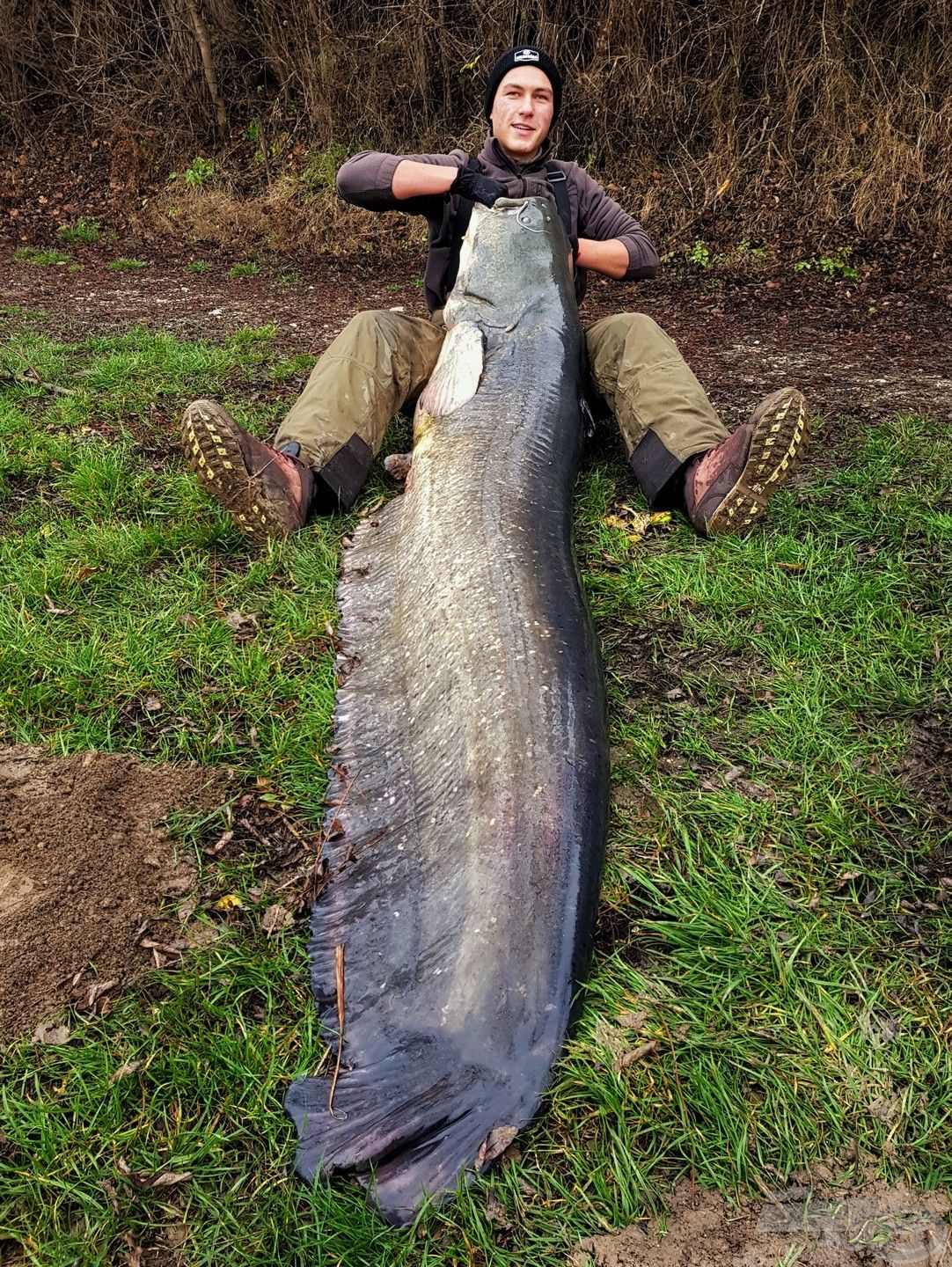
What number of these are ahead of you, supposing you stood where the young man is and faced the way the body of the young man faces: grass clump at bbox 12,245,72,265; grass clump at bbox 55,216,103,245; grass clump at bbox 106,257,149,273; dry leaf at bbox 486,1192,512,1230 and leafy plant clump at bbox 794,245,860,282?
1

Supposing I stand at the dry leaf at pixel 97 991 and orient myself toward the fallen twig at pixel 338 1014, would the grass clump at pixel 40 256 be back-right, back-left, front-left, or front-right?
back-left

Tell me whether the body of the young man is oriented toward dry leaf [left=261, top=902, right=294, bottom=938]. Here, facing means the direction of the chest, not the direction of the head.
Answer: yes

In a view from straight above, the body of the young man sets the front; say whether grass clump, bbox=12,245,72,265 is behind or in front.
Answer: behind

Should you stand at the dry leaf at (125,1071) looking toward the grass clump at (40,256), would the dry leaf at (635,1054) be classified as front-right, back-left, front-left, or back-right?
back-right

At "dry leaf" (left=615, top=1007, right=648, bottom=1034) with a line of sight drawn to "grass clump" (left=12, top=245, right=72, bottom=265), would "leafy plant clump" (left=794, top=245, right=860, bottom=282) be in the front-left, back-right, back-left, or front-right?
front-right

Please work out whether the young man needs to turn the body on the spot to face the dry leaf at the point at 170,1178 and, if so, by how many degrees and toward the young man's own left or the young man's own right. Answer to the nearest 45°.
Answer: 0° — they already face it

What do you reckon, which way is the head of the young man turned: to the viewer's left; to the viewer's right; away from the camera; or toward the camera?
toward the camera

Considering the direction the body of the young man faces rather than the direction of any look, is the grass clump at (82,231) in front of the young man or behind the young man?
behind

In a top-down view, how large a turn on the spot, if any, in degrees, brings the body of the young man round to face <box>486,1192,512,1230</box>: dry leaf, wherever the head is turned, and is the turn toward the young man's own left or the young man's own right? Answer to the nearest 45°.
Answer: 0° — they already face it

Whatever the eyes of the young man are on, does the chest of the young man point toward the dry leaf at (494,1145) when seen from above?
yes

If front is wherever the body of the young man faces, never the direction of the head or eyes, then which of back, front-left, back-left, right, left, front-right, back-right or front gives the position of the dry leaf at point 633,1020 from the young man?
front

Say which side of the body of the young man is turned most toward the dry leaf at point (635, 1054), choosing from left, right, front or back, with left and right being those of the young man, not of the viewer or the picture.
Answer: front

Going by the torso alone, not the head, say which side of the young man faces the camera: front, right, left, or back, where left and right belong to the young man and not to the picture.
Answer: front
